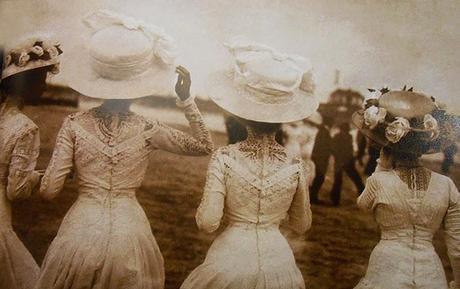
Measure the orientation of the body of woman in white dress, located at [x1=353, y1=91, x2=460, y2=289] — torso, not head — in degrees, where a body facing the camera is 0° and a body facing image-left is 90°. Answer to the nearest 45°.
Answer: approximately 180°

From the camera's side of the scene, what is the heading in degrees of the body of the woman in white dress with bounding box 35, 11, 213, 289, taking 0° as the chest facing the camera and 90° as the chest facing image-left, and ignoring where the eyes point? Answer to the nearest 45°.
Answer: approximately 180°

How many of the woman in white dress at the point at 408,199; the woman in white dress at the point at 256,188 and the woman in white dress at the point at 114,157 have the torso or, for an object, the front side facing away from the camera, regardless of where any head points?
3

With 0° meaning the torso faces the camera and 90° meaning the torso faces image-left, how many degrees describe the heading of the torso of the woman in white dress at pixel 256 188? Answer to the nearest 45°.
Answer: approximately 180°

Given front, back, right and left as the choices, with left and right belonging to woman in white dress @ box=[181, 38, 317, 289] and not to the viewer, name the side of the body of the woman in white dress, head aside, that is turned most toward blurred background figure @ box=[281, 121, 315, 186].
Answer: front

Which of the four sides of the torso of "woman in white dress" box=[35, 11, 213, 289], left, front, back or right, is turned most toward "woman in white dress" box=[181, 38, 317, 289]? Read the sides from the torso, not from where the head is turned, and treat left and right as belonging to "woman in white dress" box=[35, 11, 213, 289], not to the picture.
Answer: right

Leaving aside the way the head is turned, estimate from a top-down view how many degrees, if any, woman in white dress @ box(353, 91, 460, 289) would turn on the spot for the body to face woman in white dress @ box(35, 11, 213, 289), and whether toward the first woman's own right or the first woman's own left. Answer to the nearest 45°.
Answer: approximately 135° to the first woman's own left

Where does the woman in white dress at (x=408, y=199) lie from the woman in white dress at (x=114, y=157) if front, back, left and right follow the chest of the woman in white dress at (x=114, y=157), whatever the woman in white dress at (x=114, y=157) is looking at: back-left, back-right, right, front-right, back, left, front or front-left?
right
